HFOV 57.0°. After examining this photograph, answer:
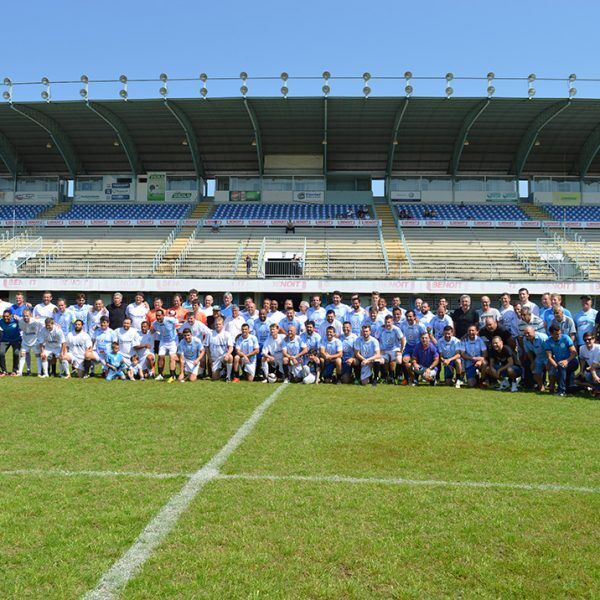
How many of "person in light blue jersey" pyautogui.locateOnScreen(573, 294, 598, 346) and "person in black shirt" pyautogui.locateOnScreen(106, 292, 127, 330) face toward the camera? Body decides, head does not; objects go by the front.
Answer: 2

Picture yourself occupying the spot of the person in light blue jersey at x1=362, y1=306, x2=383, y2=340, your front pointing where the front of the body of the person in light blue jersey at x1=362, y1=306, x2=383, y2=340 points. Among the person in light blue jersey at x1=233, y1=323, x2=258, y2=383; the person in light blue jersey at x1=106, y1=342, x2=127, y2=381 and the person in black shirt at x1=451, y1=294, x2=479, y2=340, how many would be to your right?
2

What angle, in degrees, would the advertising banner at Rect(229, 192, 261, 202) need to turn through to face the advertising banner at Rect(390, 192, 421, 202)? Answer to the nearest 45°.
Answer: approximately 90° to its left

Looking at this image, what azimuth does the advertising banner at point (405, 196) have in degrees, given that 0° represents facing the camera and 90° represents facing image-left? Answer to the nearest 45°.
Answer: approximately 0°

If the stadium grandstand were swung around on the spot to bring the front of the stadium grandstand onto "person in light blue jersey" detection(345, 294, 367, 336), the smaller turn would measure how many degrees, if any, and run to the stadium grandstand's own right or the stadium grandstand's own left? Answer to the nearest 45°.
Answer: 0° — it already faces them
